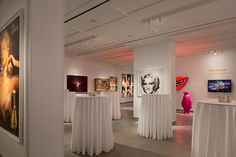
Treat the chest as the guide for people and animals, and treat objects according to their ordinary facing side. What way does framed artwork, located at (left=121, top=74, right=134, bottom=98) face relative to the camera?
toward the camera

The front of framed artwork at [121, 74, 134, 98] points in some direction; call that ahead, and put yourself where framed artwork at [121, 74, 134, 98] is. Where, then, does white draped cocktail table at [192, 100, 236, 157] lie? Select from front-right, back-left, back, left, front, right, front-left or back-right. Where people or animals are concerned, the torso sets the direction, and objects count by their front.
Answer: front

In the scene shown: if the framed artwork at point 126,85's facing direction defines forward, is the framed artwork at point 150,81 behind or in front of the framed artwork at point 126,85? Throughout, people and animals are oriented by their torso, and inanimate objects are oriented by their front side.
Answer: in front

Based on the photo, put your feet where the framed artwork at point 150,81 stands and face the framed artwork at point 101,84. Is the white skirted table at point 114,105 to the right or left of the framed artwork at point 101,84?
left

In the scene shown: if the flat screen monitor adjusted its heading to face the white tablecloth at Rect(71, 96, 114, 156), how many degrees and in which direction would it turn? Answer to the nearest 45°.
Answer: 0° — it already faces it

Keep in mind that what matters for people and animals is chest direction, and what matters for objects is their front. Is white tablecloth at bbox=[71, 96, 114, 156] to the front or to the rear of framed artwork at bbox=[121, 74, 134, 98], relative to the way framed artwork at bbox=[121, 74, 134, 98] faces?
to the front

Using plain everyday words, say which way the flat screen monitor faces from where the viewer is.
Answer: facing the viewer

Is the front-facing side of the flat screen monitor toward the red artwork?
no

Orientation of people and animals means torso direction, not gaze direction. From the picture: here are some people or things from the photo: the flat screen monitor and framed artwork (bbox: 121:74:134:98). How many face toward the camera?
2

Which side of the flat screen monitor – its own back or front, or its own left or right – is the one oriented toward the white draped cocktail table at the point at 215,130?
front

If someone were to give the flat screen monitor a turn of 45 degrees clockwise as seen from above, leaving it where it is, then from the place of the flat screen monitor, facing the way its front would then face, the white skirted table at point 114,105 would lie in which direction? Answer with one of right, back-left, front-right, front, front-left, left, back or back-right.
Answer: front
